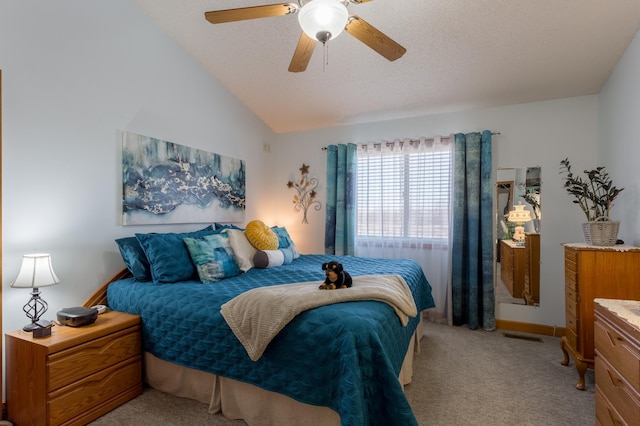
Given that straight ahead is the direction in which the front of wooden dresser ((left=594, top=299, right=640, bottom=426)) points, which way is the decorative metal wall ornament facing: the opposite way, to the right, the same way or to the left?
to the left

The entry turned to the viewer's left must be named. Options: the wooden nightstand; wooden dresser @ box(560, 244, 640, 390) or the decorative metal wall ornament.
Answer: the wooden dresser

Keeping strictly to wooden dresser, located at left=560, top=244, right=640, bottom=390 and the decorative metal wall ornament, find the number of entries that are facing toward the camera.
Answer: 1

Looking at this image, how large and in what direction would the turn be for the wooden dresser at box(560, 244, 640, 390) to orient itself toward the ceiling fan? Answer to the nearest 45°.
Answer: approximately 45° to its left

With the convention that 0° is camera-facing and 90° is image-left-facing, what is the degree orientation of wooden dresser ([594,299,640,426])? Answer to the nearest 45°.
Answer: approximately 45°

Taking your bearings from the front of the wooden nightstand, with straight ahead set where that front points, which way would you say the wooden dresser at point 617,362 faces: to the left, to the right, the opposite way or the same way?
the opposite way

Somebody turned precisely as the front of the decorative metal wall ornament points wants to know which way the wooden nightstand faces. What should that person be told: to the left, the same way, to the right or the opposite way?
to the left

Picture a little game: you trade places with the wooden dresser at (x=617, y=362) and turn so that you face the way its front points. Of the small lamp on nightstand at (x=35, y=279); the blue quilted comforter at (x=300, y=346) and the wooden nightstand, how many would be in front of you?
3

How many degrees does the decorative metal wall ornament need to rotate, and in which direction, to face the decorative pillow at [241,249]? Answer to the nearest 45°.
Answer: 0° — it already faces it

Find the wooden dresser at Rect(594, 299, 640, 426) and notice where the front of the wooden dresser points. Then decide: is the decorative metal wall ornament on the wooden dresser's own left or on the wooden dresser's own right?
on the wooden dresser's own right

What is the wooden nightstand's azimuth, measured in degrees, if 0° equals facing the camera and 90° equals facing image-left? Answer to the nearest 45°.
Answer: approximately 315°
